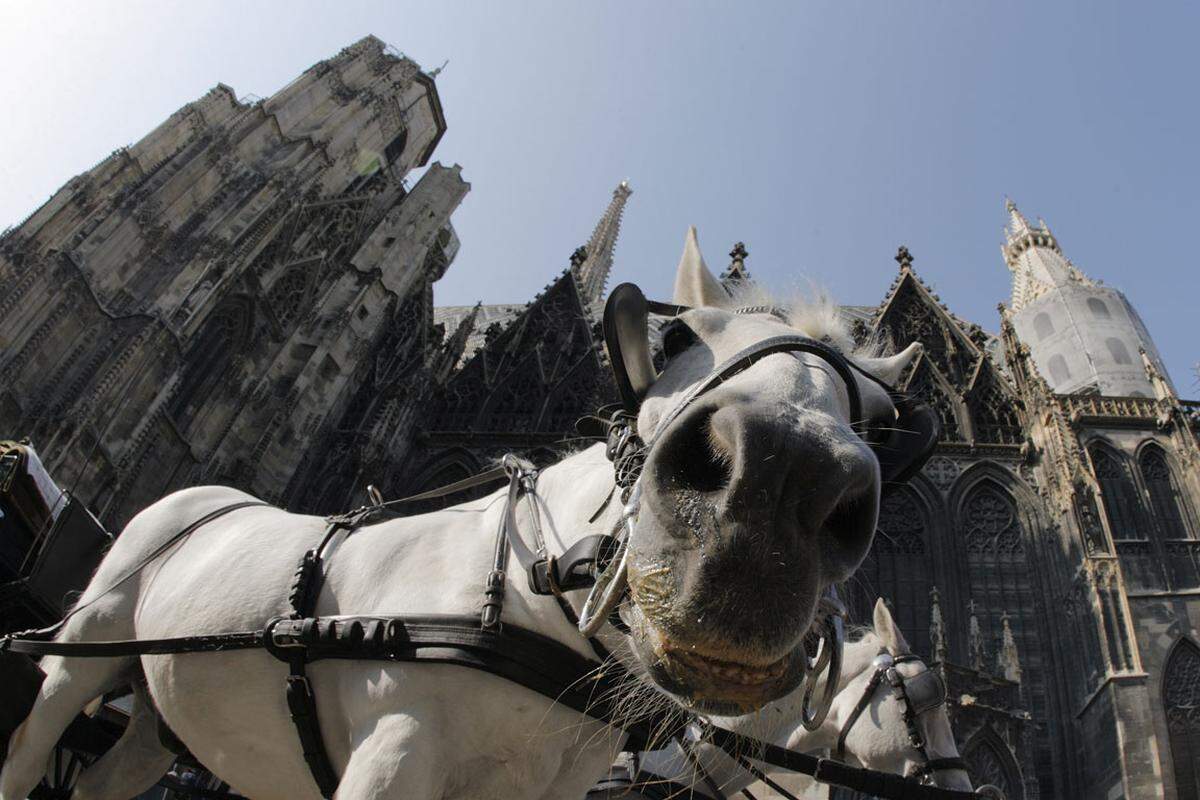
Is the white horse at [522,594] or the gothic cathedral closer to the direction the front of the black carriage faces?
the white horse

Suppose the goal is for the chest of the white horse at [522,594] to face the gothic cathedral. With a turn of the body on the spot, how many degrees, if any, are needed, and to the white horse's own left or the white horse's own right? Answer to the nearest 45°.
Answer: approximately 135° to the white horse's own left

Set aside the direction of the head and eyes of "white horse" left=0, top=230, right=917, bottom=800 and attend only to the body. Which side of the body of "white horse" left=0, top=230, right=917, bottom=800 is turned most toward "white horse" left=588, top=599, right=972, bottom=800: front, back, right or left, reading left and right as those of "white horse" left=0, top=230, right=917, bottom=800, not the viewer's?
left

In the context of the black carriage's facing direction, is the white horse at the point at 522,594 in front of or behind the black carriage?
in front

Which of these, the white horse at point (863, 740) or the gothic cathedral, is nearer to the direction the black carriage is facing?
the white horse

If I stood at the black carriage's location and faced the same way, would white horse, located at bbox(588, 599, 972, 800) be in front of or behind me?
in front

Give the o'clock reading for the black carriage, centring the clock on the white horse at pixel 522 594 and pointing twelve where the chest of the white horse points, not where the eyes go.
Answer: The black carriage is roughly at 6 o'clock from the white horse.

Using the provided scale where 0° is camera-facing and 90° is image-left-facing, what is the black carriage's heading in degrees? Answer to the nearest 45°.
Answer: approximately 315°

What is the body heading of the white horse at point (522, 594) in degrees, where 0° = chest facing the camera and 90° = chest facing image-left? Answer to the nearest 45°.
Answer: approximately 315°
